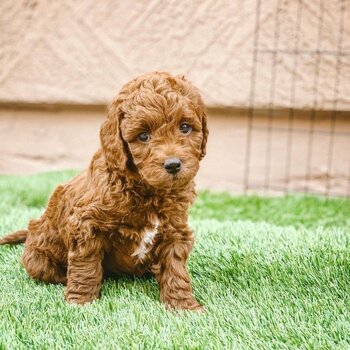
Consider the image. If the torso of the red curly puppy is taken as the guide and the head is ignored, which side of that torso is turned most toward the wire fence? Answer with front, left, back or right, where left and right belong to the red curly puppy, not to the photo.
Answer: left

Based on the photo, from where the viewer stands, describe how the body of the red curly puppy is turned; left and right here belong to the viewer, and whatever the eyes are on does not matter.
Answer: facing the viewer and to the right of the viewer
